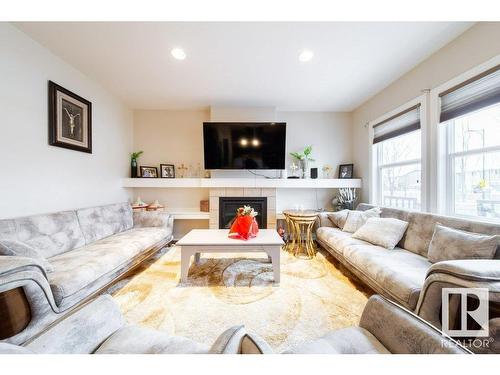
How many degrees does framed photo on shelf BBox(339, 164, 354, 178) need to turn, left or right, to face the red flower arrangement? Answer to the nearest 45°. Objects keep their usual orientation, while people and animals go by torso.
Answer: approximately 45° to its right

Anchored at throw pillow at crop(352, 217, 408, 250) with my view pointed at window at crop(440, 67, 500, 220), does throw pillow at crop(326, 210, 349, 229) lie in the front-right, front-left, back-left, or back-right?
back-left

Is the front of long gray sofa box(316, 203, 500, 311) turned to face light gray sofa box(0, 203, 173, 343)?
yes

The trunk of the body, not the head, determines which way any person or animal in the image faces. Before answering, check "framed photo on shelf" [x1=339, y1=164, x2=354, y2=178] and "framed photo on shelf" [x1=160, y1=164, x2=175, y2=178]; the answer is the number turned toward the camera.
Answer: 2

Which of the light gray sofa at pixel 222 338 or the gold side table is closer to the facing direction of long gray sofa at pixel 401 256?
the light gray sofa

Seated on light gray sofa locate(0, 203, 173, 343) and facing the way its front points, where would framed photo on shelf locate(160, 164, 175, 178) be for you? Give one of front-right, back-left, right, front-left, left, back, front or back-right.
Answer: left

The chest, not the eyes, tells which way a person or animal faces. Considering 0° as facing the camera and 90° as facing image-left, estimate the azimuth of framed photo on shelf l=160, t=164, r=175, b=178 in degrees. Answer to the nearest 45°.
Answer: approximately 0°

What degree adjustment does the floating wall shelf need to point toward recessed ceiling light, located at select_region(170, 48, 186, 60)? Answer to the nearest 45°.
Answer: approximately 45° to its right

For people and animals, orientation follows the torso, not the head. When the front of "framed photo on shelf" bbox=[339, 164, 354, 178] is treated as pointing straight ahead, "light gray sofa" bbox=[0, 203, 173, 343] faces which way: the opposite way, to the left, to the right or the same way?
to the left

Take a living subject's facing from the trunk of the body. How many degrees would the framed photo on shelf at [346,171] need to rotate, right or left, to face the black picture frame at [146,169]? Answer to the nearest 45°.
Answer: approximately 45° to its right

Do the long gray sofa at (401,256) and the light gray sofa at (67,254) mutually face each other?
yes

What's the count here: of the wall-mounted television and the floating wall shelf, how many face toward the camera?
2

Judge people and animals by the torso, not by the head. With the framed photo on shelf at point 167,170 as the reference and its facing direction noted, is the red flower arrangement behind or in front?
in front

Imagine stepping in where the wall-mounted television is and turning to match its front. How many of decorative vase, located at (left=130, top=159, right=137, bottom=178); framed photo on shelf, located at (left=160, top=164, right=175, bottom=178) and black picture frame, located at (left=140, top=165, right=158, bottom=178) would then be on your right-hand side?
3
